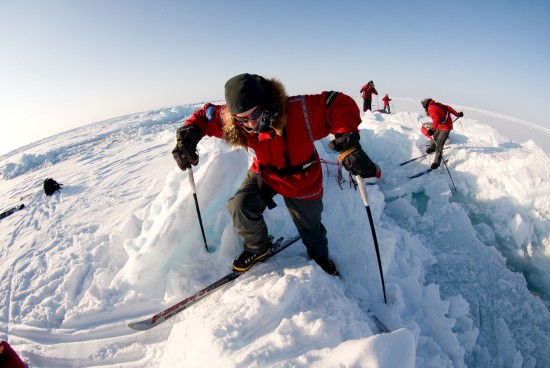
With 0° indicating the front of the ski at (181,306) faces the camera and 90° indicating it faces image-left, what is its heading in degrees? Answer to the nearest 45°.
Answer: approximately 45°

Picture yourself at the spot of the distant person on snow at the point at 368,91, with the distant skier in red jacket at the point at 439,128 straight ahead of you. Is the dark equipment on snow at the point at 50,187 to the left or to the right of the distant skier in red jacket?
right

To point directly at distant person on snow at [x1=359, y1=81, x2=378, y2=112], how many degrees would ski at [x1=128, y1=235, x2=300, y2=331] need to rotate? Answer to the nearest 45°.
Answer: approximately 180°

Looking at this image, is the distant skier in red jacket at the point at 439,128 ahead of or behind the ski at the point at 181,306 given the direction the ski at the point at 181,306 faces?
behind

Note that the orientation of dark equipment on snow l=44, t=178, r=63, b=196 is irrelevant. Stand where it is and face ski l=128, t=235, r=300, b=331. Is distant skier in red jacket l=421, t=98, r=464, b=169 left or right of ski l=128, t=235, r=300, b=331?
left
